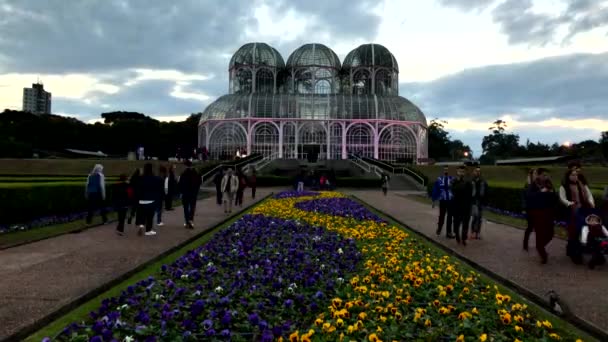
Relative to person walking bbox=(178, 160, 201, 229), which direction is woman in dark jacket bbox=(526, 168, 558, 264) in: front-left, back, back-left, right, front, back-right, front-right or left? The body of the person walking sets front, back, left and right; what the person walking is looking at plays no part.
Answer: back-right

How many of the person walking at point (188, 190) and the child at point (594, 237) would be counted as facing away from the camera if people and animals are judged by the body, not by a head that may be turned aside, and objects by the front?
1

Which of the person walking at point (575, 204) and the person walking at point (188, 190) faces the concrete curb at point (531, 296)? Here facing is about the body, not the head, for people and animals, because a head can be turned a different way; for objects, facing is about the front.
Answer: the person walking at point (575, 204)

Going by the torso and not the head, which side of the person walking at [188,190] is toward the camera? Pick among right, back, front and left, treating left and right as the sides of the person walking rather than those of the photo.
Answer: back

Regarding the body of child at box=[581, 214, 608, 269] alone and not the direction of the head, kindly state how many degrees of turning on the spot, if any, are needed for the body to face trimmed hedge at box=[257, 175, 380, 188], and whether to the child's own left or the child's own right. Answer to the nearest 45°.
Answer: approximately 135° to the child's own right

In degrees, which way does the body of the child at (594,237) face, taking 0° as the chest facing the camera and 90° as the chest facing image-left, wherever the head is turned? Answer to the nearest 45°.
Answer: approximately 0°

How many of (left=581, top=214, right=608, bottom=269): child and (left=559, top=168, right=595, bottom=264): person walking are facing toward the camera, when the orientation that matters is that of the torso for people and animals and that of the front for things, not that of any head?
2

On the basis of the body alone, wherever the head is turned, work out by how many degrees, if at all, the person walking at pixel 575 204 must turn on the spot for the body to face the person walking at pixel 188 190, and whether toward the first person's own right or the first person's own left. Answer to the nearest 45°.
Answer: approximately 90° to the first person's own right

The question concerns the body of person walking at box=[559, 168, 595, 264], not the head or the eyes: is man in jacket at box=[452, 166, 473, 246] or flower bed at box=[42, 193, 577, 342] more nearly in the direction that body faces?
the flower bed

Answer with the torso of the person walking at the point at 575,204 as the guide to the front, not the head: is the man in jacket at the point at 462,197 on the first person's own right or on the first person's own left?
on the first person's own right

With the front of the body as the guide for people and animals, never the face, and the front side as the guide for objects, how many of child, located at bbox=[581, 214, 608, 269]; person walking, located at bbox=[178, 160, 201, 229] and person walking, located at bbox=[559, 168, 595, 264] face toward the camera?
2

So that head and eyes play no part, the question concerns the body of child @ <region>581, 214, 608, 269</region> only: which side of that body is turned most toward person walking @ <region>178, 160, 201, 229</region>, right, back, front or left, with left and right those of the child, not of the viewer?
right

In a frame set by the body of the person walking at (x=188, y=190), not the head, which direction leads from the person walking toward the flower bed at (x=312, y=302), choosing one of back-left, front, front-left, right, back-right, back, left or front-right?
back

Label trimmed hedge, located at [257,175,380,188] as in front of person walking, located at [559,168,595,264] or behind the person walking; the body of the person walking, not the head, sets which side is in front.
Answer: behind
